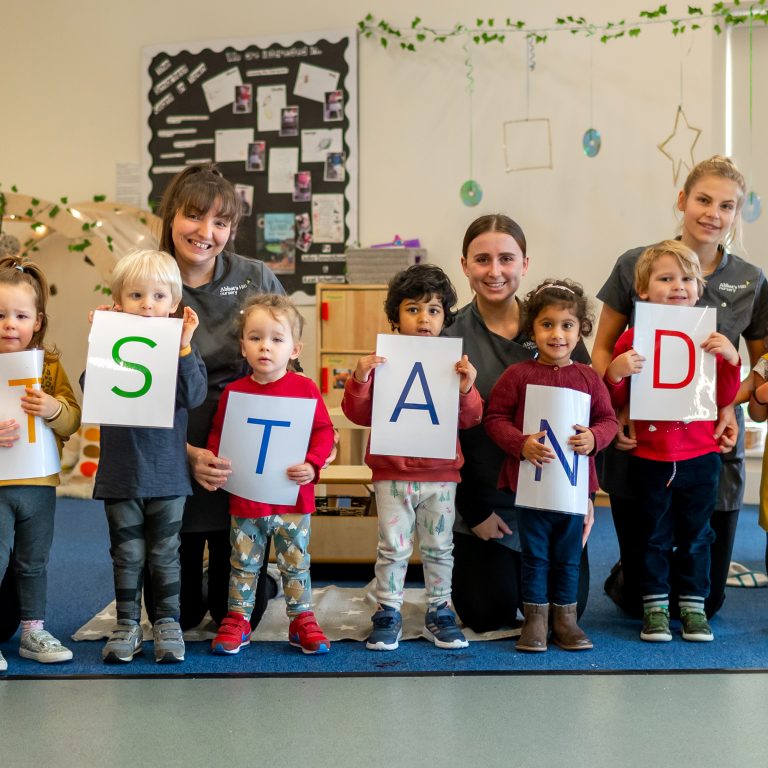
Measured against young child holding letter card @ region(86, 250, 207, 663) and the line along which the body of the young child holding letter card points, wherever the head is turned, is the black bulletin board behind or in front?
behind

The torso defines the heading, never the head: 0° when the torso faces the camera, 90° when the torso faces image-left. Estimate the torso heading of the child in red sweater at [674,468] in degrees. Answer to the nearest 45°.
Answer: approximately 0°

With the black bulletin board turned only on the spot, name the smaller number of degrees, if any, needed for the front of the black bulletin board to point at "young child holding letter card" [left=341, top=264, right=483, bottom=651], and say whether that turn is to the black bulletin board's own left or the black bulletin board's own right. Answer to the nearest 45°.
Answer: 0° — it already faces them

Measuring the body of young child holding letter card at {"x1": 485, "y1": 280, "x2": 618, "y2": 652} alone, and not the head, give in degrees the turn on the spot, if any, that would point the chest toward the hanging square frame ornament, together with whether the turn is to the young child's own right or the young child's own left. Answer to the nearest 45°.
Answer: approximately 180°

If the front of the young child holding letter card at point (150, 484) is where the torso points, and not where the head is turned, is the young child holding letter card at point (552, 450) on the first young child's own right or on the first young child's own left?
on the first young child's own left

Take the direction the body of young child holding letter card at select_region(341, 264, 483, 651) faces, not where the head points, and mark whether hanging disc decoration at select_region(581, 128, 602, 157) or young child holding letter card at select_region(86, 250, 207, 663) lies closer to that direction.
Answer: the young child holding letter card

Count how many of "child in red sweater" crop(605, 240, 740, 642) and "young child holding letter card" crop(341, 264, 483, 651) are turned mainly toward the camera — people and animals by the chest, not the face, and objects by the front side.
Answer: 2

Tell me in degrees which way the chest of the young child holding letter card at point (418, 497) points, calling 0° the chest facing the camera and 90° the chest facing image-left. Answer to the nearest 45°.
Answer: approximately 0°

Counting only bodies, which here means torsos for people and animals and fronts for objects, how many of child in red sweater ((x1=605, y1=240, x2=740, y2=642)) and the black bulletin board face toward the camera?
2
